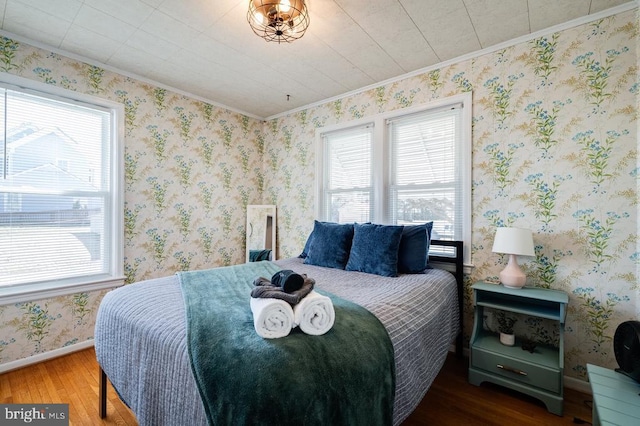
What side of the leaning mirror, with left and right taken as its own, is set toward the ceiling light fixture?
front

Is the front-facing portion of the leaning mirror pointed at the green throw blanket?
yes

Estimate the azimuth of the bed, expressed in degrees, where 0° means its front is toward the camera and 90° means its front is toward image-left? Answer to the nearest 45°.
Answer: approximately 45°

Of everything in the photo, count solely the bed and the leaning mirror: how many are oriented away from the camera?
0

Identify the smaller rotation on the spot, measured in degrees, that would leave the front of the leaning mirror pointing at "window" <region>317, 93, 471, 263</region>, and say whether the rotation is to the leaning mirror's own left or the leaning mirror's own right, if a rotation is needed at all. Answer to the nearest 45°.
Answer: approximately 45° to the leaning mirror's own left

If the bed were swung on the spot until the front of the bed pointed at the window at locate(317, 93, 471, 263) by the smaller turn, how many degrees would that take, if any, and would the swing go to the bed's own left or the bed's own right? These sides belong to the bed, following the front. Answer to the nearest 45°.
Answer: approximately 180°

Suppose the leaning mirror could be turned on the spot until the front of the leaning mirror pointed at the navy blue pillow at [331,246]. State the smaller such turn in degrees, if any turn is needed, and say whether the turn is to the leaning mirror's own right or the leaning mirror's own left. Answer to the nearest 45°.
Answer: approximately 45° to the leaning mirror's own left
